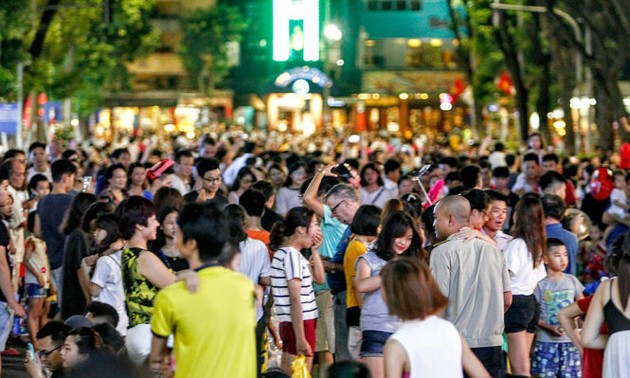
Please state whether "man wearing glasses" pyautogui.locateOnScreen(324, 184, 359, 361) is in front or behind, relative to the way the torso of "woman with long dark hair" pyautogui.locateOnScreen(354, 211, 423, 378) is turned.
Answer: behind

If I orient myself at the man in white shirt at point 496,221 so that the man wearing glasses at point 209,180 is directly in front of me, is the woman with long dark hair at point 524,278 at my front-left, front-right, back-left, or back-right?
back-left

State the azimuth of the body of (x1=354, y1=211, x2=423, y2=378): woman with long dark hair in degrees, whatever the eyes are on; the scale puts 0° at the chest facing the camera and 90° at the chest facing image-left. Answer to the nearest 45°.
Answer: approximately 315°

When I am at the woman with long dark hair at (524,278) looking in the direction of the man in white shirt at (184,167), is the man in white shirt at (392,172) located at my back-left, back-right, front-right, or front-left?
front-right

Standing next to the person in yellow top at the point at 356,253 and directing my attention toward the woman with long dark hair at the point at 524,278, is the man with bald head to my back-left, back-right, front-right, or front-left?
front-right

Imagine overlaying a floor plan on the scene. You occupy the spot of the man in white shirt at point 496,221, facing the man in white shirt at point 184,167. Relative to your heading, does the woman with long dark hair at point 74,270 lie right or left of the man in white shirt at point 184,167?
left

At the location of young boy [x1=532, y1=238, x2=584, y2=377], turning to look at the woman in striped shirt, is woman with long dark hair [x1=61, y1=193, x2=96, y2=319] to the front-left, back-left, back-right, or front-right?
front-right

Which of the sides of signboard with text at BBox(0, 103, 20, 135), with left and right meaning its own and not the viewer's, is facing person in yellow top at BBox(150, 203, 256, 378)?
front

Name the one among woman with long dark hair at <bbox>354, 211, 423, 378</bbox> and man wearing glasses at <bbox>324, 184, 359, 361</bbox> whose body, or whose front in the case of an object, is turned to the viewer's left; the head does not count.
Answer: the man wearing glasses
